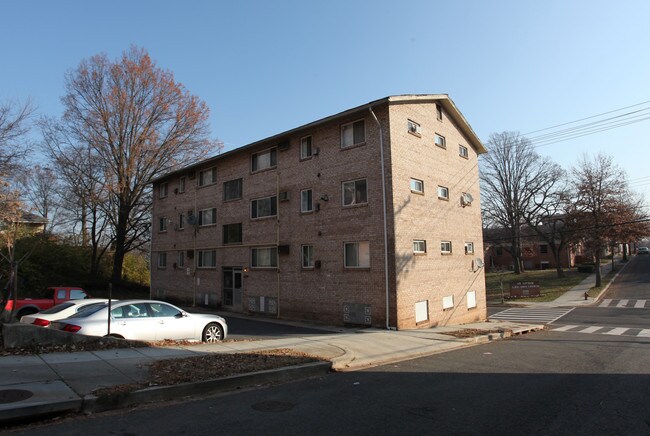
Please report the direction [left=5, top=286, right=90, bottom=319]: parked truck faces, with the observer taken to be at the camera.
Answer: facing away from the viewer and to the right of the viewer

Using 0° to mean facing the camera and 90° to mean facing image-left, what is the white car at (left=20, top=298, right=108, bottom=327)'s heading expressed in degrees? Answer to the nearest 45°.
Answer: approximately 225°

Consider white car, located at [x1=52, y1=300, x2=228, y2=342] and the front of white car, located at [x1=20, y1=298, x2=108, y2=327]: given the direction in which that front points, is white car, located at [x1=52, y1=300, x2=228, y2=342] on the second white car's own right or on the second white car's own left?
on the second white car's own right

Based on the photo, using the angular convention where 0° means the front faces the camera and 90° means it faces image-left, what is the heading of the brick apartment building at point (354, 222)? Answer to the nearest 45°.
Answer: approximately 45°

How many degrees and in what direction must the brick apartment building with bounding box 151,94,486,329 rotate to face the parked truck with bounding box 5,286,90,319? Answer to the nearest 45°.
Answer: approximately 45° to its right

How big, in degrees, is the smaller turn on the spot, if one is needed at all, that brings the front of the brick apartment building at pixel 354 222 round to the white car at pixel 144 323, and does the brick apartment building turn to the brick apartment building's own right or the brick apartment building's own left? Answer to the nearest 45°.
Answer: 0° — it already faces it

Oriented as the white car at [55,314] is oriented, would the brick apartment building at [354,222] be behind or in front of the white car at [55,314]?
in front

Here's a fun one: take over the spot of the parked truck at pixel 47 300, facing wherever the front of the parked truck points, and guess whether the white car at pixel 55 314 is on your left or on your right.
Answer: on your right

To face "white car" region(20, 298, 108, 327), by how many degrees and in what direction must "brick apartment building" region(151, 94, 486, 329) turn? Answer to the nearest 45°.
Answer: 0° — it already faces it
